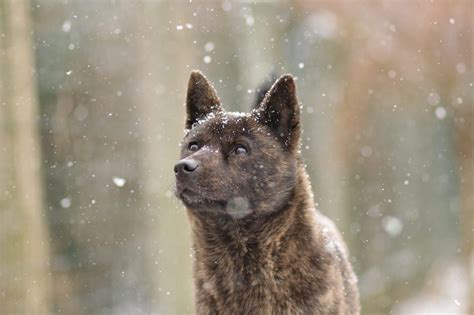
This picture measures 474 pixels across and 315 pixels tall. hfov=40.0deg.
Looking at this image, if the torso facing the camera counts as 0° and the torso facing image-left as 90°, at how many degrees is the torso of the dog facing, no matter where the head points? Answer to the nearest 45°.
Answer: approximately 45°

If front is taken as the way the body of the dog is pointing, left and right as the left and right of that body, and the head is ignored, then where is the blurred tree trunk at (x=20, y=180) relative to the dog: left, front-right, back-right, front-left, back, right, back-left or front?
right

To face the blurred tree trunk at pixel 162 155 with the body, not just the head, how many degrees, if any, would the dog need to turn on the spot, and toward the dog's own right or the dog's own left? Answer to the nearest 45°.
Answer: approximately 135° to the dog's own right
